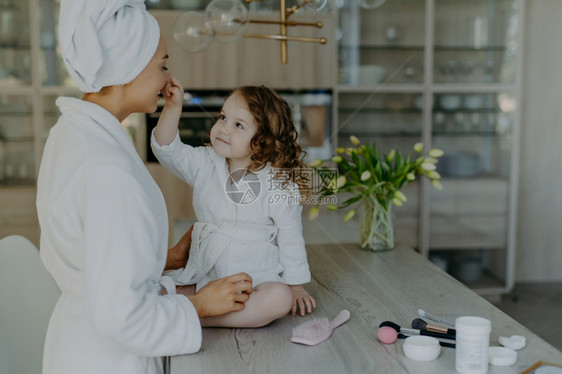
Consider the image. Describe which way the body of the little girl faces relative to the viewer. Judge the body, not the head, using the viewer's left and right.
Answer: facing the viewer and to the left of the viewer

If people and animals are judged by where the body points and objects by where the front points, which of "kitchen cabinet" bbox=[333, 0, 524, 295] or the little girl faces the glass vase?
the kitchen cabinet

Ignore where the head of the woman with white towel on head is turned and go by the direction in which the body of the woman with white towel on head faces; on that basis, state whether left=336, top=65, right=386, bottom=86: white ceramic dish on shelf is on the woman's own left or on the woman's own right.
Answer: on the woman's own left

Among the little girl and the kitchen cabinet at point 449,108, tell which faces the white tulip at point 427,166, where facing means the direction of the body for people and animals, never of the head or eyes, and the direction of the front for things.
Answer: the kitchen cabinet

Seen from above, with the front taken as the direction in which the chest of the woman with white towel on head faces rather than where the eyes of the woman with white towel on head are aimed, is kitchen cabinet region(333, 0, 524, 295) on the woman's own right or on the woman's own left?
on the woman's own left

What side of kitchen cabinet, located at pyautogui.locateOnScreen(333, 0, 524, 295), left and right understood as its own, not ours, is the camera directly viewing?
front

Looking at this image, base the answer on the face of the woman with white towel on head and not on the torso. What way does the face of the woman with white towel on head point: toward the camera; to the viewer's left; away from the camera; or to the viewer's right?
to the viewer's right

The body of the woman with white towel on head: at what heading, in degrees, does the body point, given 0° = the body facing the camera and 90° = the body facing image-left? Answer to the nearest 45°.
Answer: approximately 270°

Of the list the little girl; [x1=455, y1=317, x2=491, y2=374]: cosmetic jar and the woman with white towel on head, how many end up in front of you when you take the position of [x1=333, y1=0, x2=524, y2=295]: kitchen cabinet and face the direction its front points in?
3

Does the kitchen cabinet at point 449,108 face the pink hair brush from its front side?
yes

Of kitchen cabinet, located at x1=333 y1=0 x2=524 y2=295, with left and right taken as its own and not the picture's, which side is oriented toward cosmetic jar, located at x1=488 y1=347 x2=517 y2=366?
front

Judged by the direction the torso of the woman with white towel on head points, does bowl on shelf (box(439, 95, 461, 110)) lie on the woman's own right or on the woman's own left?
on the woman's own left

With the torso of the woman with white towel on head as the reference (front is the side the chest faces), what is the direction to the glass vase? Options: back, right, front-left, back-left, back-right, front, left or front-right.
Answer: front-left
